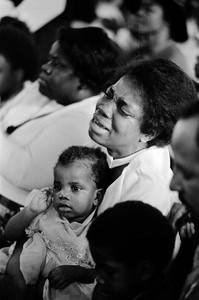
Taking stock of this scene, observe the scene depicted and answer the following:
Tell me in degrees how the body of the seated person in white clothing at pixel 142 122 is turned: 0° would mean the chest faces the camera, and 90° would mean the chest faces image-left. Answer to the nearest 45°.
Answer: approximately 45°

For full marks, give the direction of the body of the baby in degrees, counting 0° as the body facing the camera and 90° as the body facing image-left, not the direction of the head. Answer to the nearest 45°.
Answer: approximately 45°

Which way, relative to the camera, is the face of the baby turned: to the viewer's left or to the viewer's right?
to the viewer's left

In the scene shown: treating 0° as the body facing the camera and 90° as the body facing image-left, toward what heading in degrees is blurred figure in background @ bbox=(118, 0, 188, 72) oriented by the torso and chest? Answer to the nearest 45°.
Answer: approximately 45°

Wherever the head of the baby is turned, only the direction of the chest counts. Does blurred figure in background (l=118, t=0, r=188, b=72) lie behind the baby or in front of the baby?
behind
